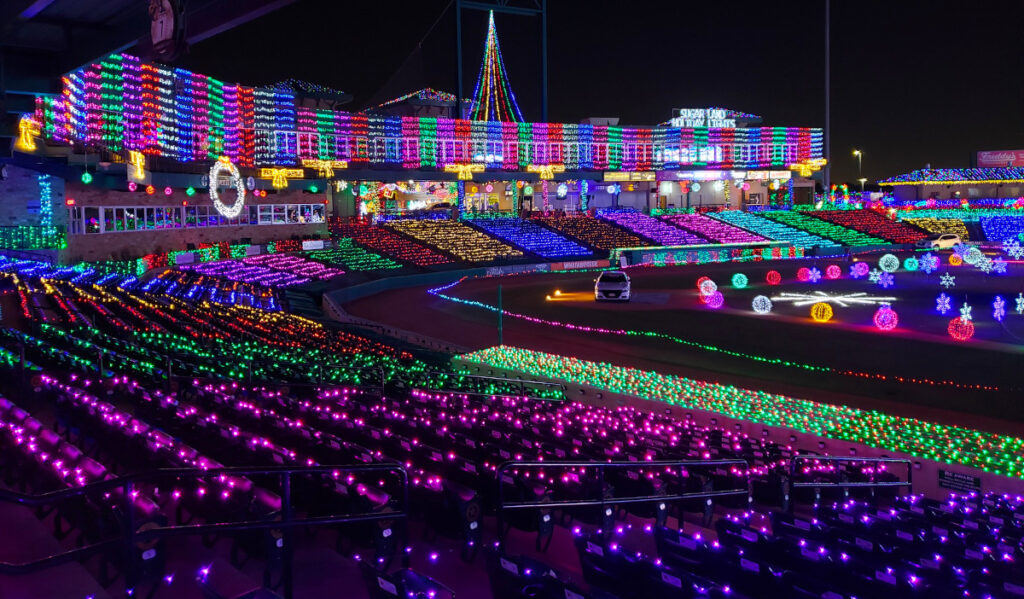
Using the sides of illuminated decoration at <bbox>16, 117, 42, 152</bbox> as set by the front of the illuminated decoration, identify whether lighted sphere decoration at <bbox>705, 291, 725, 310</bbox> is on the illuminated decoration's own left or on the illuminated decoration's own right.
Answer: on the illuminated decoration's own left

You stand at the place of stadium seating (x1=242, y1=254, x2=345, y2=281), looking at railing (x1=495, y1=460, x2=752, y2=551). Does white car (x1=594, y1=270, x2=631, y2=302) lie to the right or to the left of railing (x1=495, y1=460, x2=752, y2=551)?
left

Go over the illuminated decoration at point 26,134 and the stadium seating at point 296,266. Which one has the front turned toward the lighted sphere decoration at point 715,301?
the stadium seating

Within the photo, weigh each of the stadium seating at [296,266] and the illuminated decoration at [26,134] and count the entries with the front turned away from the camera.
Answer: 0

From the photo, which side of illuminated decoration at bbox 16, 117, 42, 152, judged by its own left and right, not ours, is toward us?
front

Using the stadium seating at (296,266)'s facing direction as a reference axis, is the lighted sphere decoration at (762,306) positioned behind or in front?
in front

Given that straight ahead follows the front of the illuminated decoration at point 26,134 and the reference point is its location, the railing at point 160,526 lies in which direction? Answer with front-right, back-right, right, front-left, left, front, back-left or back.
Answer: front

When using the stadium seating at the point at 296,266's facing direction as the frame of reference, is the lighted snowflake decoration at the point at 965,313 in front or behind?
in front

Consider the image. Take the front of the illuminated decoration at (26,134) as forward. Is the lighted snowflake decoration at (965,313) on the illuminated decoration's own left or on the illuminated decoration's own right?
on the illuminated decoration's own left

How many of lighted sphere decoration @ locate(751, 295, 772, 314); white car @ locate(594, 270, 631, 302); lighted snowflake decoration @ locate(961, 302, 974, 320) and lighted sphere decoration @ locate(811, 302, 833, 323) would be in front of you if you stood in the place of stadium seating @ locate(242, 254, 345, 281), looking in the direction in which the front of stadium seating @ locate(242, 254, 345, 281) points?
4

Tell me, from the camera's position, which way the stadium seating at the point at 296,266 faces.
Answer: facing the viewer and to the right of the viewer

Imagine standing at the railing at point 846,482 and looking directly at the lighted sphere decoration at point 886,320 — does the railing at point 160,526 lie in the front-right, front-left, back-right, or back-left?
back-left
